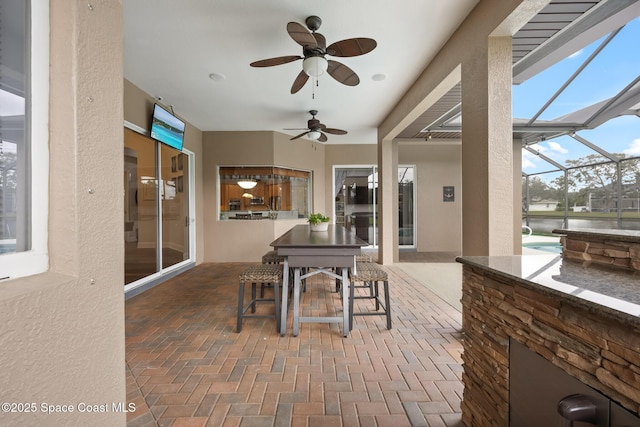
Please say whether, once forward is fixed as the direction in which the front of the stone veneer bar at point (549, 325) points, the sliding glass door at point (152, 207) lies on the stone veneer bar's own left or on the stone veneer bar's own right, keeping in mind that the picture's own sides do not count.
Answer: on the stone veneer bar's own right

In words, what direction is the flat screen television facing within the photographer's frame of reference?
facing the viewer and to the right of the viewer

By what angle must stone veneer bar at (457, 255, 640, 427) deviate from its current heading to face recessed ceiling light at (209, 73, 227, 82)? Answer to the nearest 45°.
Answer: approximately 45° to its right

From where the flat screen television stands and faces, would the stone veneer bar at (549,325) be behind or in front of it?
in front

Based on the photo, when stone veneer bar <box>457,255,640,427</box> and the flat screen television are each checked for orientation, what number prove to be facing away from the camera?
0

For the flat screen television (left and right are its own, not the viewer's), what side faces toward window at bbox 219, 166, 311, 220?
left

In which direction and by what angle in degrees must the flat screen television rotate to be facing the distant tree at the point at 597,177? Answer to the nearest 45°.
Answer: approximately 45° to its left

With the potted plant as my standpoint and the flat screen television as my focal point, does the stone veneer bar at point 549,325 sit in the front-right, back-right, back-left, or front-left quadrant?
back-left

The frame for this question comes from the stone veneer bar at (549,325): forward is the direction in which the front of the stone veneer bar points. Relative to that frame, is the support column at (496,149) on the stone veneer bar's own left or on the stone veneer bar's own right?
on the stone veneer bar's own right

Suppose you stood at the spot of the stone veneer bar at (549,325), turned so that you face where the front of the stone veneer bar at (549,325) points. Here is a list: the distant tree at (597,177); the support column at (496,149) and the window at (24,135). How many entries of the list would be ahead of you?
1

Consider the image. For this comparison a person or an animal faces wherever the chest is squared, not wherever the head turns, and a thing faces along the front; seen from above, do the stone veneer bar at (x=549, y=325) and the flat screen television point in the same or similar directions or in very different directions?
very different directions

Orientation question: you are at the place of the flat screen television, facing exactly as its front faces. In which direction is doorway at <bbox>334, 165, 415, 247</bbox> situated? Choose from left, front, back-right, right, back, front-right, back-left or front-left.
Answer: front-left

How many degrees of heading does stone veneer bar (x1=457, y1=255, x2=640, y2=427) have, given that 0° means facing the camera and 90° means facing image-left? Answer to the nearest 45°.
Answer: approximately 45°
